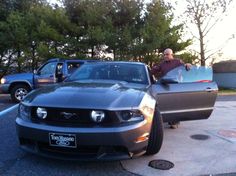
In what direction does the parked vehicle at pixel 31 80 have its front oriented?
to the viewer's left

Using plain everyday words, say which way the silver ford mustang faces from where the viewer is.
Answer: facing the viewer and to the left of the viewer

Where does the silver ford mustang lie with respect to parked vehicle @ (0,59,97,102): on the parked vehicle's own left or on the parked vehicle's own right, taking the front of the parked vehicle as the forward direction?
on the parked vehicle's own left

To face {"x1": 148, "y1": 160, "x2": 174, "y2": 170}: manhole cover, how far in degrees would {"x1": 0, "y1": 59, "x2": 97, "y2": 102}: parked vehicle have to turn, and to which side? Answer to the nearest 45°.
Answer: approximately 90° to its left

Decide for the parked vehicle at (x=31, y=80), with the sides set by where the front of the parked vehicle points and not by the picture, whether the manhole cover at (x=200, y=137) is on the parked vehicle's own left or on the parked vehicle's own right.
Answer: on the parked vehicle's own left

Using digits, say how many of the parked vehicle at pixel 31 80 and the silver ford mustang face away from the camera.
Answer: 0
